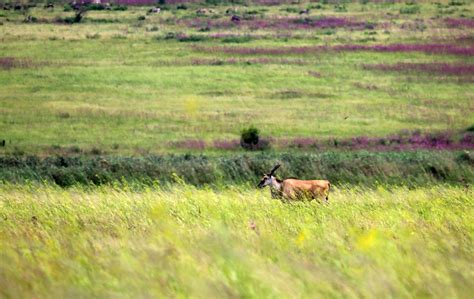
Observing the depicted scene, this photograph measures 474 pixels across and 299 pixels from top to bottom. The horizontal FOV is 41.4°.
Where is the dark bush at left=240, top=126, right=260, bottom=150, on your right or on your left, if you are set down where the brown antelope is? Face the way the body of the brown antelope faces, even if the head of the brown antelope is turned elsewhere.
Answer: on your right

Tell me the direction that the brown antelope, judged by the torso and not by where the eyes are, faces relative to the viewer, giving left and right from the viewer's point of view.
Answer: facing to the left of the viewer
